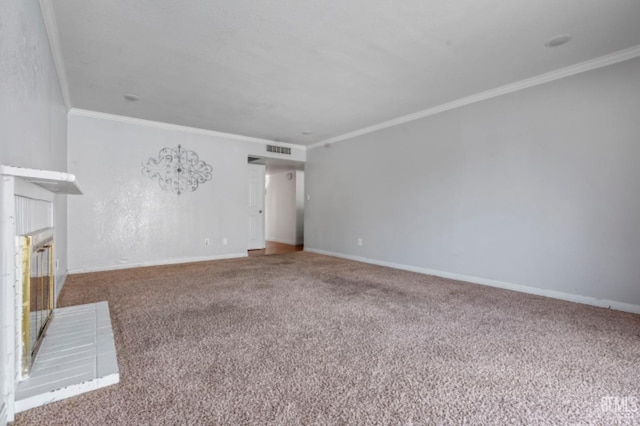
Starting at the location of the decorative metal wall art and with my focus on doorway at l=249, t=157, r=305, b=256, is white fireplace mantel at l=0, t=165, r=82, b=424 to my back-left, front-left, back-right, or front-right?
back-right

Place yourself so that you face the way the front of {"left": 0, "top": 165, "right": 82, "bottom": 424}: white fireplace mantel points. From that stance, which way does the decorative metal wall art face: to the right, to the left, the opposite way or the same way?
to the right

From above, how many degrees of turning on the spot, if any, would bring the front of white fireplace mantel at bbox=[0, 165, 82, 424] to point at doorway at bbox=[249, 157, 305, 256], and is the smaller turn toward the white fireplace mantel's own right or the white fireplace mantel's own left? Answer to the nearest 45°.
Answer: approximately 45° to the white fireplace mantel's own left

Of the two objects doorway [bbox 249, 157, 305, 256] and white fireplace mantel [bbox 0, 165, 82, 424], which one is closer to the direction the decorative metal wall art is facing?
the white fireplace mantel

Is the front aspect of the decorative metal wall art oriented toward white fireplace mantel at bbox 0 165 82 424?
yes

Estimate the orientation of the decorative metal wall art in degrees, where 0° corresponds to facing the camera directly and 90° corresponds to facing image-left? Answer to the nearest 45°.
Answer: approximately 0°

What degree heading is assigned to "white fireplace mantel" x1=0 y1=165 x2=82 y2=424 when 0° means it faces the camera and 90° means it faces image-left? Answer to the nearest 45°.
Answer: approximately 270°

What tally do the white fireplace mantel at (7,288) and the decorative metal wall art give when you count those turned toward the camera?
1

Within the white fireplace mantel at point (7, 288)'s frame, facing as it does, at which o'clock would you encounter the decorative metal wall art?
The decorative metal wall art is roughly at 10 o'clock from the white fireplace mantel.
